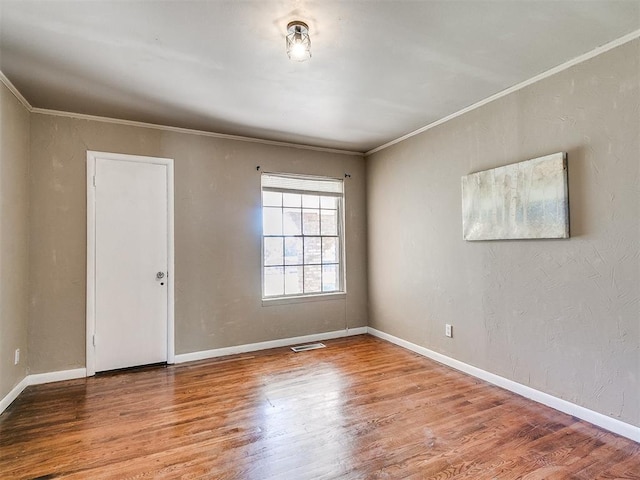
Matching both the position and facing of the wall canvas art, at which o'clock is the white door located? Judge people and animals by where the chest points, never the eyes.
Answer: The white door is roughly at 1 o'clock from the wall canvas art.

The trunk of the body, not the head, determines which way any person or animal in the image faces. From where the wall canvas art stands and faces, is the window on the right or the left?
on its right

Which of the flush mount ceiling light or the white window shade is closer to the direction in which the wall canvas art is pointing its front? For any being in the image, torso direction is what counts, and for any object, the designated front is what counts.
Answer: the flush mount ceiling light

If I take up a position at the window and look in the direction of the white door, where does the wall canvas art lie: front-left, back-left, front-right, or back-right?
back-left

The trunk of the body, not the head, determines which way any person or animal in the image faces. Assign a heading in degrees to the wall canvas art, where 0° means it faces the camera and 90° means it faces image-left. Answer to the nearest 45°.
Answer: approximately 45°

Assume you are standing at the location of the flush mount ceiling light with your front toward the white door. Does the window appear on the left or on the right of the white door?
right

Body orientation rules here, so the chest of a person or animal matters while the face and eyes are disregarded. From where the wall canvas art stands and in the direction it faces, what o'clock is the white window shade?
The white window shade is roughly at 2 o'clock from the wall canvas art.

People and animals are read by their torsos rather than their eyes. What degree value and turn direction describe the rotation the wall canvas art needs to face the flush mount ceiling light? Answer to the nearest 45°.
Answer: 0° — it already faces it

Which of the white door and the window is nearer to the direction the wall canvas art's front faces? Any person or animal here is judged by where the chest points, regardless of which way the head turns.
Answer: the white door
